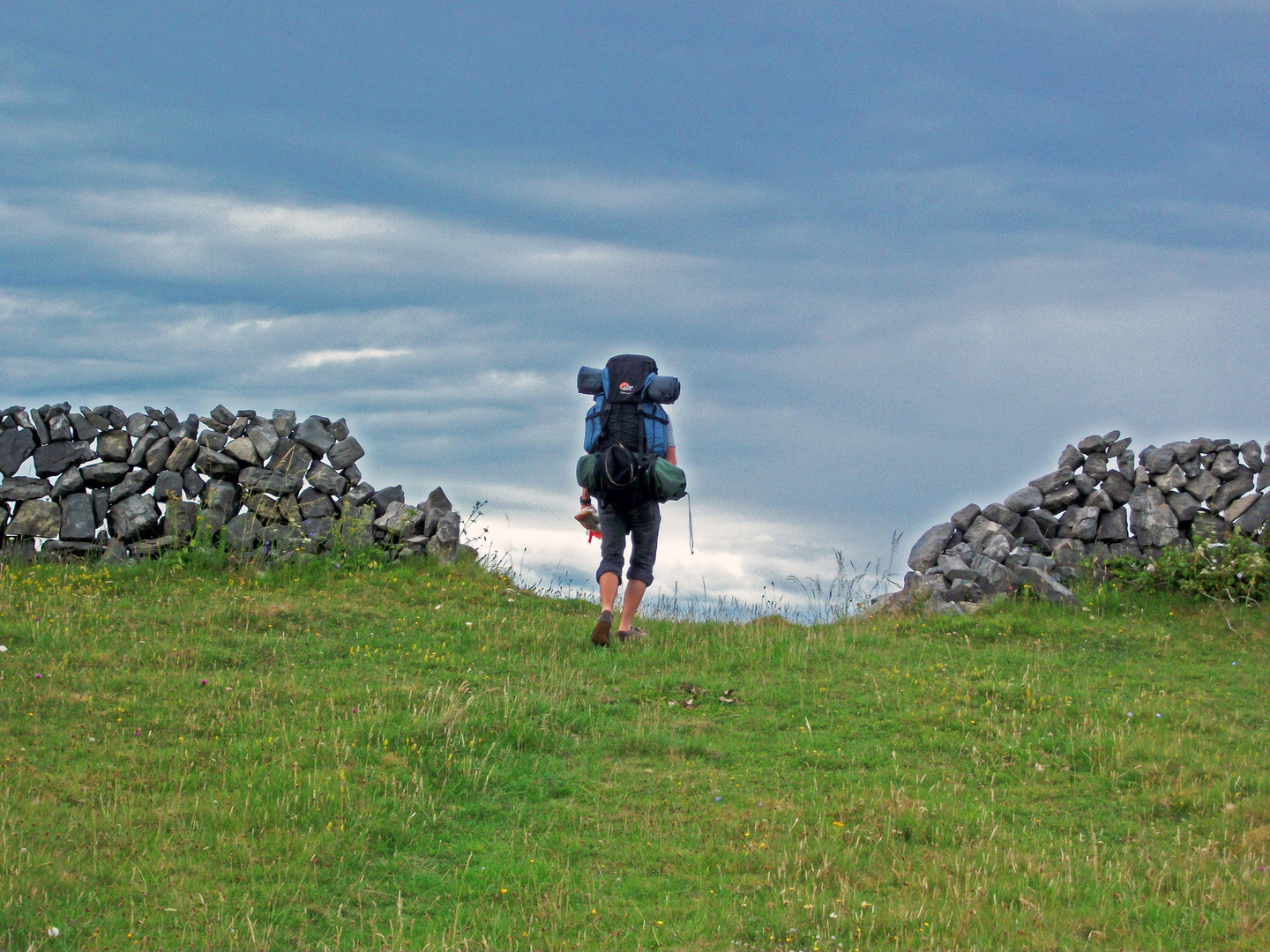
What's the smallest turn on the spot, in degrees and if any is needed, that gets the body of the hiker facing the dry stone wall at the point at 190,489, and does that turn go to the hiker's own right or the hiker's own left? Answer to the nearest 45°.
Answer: approximately 45° to the hiker's own left

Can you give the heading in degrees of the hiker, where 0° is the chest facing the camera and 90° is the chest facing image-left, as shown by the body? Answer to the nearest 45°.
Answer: approximately 180°
